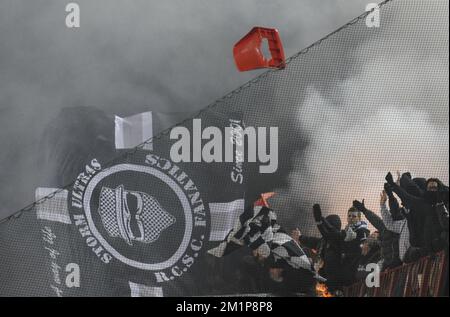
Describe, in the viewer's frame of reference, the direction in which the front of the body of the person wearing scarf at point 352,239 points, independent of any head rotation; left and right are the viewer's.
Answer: facing the viewer and to the left of the viewer

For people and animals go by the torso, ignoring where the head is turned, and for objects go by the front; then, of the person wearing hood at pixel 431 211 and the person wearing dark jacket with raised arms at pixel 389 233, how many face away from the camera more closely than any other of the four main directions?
0

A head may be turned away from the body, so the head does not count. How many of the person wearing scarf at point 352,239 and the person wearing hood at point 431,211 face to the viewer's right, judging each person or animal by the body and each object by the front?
0

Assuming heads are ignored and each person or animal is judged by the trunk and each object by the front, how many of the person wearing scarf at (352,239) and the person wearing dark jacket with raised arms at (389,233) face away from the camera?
0

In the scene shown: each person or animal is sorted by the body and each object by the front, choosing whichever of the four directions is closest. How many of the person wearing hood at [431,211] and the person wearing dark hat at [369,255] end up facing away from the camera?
0

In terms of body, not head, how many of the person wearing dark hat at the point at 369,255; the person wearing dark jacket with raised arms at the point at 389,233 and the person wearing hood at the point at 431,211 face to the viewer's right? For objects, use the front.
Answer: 0

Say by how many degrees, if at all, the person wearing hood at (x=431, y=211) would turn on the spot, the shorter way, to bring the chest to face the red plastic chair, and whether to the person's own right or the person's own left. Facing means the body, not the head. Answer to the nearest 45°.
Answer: approximately 45° to the person's own right
